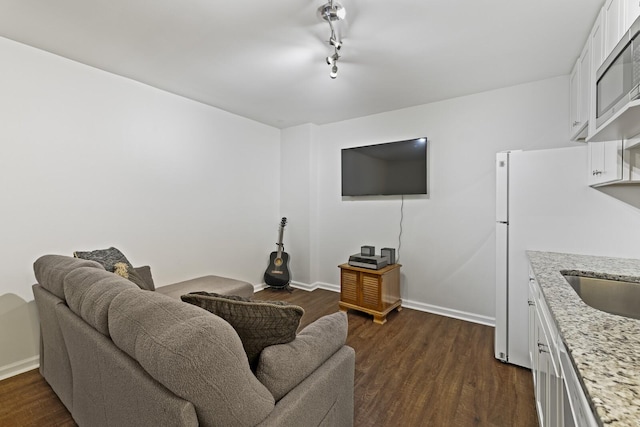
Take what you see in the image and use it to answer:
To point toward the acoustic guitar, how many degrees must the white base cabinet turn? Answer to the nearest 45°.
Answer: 0° — it already faces it

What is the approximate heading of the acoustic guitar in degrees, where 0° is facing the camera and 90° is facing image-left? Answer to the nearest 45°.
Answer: approximately 0°

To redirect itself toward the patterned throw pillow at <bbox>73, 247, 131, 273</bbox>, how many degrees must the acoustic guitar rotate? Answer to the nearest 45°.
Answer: approximately 45° to its right

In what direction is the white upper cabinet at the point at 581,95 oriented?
to the viewer's left

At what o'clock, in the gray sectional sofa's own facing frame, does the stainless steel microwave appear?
The stainless steel microwave is roughly at 2 o'clock from the gray sectional sofa.

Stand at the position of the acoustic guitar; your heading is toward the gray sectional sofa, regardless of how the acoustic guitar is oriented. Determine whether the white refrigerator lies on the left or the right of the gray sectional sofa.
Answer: left

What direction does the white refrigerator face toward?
to the viewer's left

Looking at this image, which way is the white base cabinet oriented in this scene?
to the viewer's left

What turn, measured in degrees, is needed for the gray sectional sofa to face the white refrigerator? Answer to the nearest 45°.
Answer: approximately 45° to its right

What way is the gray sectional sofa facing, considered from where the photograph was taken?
facing away from the viewer and to the right of the viewer
